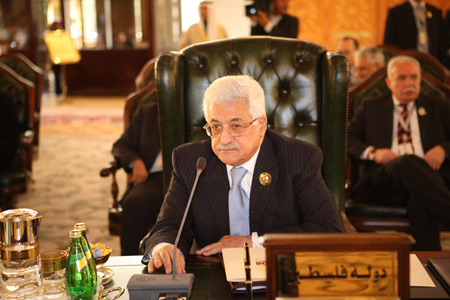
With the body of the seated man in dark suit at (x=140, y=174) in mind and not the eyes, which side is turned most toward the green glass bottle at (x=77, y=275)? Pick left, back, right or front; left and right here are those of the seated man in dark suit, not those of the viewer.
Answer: front

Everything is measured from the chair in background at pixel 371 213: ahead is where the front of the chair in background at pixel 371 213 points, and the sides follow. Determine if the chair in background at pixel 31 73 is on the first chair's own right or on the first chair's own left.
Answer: on the first chair's own right

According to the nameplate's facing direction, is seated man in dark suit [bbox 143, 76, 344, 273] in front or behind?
behind

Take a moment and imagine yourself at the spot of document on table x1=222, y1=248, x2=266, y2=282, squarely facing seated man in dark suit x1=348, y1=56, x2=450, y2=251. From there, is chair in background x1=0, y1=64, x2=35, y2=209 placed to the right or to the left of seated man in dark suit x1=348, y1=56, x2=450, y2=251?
left

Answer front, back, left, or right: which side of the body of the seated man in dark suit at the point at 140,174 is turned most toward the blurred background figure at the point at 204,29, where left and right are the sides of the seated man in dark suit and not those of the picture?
back

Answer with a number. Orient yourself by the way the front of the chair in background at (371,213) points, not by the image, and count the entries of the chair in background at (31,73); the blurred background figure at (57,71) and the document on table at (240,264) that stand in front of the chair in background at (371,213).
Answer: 1

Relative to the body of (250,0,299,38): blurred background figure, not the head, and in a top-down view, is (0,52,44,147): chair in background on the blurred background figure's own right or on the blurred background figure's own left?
on the blurred background figure's own right

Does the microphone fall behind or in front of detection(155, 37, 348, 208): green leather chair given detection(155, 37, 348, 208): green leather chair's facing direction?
in front

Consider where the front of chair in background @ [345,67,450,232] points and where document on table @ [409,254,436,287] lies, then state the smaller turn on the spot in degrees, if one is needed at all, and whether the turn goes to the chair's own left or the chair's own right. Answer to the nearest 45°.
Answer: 0° — it already faces it

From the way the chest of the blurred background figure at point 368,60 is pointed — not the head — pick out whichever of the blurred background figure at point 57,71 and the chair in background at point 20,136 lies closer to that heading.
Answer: the chair in background

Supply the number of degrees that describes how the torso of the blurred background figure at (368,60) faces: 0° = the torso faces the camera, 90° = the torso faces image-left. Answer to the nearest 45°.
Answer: approximately 45°

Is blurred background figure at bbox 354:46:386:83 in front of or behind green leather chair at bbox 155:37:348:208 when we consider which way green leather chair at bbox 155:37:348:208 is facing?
behind

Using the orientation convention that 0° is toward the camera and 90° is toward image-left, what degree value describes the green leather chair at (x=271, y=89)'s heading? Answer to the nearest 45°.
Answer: approximately 0°

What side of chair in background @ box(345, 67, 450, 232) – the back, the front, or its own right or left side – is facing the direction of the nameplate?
front

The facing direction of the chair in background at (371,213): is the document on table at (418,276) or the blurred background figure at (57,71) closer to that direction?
the document on table
